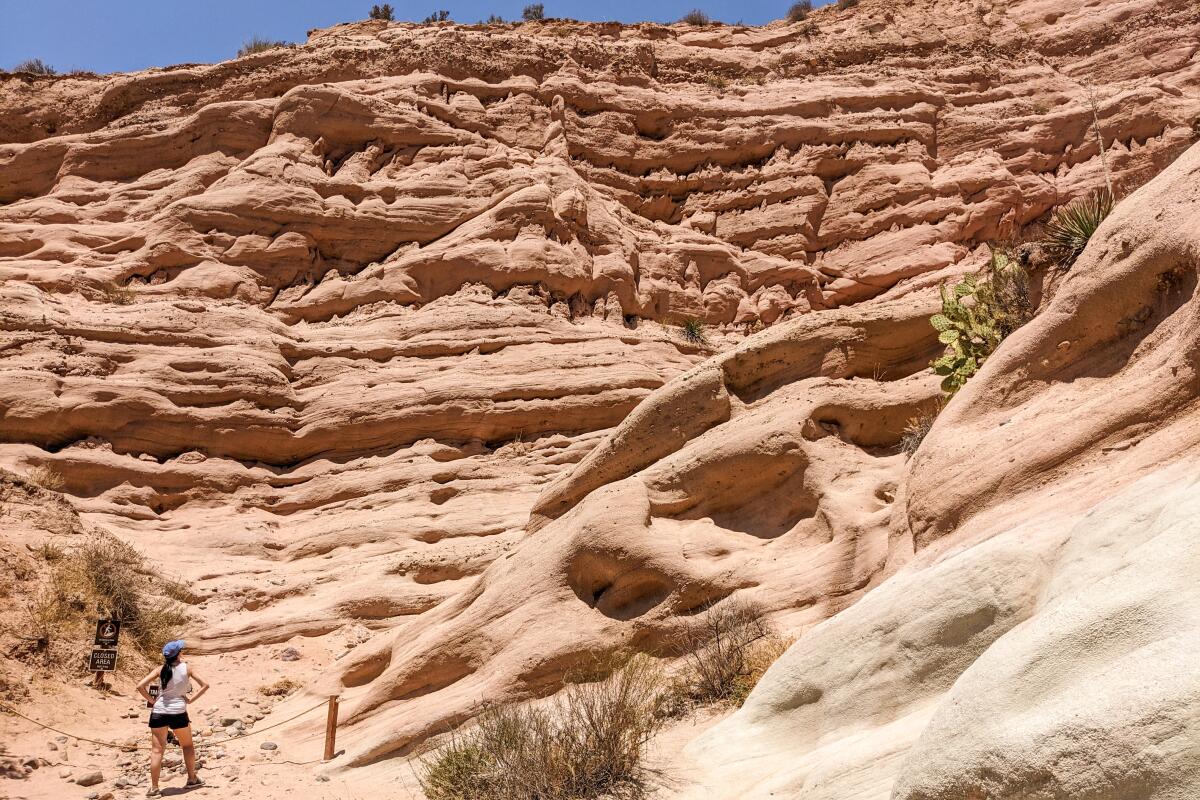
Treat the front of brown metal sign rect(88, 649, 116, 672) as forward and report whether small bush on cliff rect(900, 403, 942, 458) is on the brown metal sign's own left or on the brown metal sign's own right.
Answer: on the brown metal sign's own left

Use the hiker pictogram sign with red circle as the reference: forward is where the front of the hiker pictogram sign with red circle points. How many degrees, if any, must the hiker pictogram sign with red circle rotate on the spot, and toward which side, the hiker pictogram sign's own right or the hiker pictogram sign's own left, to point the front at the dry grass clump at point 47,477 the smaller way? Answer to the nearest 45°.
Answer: approximately 180°

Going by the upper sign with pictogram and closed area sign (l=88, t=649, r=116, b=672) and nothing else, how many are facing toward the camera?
2

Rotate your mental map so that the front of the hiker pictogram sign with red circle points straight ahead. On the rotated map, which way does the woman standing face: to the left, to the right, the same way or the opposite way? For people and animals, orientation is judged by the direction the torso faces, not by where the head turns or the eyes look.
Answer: the opposite way

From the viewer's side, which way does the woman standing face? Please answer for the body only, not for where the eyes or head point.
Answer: away from the camera

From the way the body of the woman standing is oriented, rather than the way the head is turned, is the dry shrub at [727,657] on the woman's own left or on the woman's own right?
on the woman's own right

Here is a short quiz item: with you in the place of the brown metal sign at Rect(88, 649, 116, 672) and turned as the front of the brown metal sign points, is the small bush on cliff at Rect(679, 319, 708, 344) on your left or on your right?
on your left

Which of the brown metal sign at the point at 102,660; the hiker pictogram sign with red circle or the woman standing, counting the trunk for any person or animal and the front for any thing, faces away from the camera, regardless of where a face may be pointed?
the woman standing

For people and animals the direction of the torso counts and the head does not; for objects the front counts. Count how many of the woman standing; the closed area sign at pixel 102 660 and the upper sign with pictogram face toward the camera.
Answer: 2
